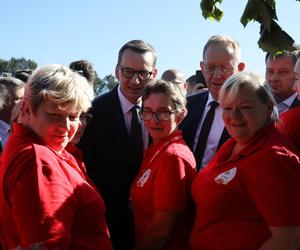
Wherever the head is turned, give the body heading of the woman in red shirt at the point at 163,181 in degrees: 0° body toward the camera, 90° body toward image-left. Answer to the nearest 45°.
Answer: approximately 45°

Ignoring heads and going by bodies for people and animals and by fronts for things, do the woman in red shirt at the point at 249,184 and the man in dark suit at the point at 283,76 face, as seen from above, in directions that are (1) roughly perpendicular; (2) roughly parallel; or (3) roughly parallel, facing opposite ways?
roughly parallel

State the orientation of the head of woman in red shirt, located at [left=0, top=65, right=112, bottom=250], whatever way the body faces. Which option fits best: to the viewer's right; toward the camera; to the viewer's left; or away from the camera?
toward the camera

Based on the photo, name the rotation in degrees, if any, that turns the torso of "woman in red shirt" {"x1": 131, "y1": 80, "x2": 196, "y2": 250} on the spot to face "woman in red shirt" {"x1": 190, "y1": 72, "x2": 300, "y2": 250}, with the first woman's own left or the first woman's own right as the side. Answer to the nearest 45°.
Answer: approximately 90° to the first woman's own left

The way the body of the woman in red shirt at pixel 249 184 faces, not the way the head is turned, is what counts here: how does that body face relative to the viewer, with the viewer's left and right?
facing the viewer and to the left of the viewer

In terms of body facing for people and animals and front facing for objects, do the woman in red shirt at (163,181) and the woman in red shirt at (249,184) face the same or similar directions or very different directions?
same or similar directions

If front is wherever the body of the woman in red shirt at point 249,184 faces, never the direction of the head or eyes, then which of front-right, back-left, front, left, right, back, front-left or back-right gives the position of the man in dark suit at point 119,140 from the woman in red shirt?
right

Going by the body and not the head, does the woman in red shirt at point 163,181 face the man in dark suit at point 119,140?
no

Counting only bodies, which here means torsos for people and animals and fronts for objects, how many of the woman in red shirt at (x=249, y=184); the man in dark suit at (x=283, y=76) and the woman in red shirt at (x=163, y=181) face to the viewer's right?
0

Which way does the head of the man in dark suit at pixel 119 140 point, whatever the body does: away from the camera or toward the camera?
toward the camera

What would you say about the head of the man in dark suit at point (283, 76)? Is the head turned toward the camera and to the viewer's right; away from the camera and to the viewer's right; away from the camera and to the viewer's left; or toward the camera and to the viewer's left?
toward the camera and to the viewer's left
